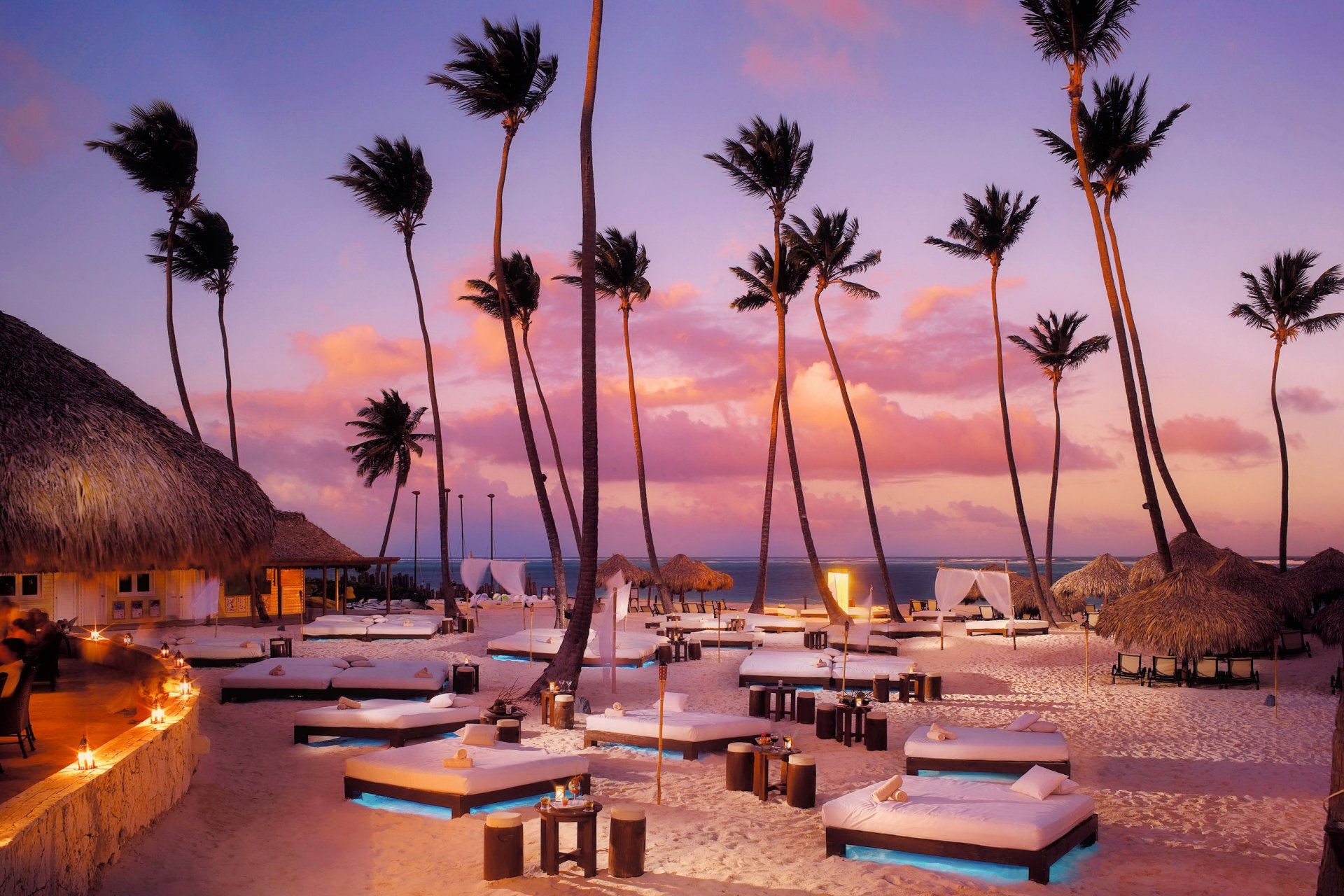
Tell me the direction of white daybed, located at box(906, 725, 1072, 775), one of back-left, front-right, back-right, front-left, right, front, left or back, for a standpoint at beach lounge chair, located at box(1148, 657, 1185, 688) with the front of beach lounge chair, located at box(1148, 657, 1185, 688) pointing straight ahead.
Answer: back

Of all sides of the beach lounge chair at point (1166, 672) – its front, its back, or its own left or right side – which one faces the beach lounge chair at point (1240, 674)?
right

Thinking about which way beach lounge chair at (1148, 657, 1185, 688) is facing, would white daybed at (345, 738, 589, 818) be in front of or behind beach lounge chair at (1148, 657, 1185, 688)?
behind

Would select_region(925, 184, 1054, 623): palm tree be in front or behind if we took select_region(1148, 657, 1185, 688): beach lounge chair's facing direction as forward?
in front

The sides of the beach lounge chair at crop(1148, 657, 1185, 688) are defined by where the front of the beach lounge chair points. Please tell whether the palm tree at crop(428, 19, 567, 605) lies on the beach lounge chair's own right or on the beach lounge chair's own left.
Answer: on the beach lounge chair's own left

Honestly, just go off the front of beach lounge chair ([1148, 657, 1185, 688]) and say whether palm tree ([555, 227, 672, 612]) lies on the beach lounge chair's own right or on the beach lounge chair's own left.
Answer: on the beach lounge chair's own left

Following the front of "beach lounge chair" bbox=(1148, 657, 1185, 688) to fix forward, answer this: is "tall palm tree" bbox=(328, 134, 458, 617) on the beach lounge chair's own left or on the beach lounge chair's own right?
on the beach lounge chair's own left
